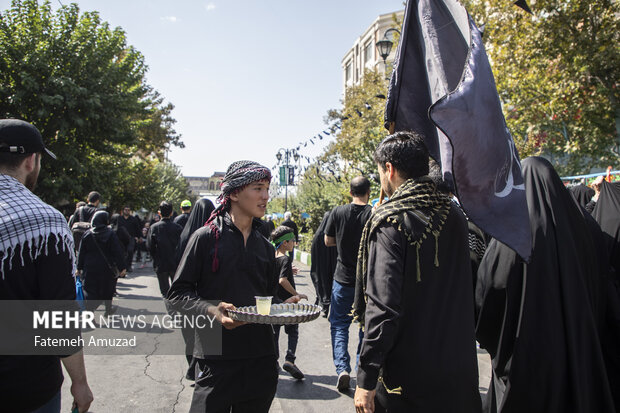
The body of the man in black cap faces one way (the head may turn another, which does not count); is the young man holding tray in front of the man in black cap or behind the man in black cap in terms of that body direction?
in front

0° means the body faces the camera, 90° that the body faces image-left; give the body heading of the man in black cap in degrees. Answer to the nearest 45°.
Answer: approximately 225°

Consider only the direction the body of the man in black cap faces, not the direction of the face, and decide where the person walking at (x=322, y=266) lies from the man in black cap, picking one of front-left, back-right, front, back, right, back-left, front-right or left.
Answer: front

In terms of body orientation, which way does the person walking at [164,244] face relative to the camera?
away from the camera

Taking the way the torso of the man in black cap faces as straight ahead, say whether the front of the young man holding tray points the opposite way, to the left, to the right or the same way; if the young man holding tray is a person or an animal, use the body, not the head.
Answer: to the right

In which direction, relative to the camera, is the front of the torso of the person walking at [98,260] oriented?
away from the camera

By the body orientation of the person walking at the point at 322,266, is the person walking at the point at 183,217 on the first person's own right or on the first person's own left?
on the first person's own left

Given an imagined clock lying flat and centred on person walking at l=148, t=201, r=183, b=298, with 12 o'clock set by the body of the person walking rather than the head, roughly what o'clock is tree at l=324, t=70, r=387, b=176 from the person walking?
The tree is roughly at 1 o'clock from the person walking.

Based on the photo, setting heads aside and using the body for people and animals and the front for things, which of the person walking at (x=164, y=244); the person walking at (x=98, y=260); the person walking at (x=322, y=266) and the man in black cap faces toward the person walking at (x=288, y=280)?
the man in black cap

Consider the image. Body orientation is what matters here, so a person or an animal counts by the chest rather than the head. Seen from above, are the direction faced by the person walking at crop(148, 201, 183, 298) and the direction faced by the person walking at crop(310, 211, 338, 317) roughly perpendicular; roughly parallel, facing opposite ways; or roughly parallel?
roughly parallel

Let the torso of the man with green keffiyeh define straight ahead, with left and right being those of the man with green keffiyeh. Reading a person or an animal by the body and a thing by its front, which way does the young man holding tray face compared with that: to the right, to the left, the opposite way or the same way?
the opposite way

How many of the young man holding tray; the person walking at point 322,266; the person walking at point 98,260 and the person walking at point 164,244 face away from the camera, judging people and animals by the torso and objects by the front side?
3

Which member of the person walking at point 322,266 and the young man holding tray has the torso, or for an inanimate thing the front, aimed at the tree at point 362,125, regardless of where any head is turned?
the person walking
